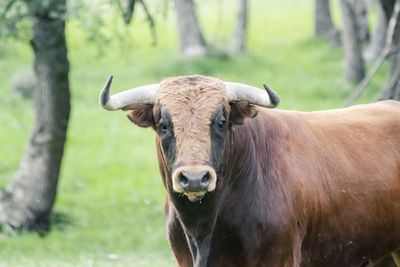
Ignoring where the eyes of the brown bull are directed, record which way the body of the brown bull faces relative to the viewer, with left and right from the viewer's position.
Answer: facing the viewer and to the left of the viewer

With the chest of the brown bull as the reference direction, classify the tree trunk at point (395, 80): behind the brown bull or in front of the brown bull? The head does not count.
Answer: behind

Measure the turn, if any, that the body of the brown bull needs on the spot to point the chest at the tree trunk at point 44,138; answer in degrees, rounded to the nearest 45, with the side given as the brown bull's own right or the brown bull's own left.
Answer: approximately 90° to the brown bull's own right

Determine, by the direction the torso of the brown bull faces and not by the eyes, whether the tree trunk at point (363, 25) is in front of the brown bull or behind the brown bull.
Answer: behind

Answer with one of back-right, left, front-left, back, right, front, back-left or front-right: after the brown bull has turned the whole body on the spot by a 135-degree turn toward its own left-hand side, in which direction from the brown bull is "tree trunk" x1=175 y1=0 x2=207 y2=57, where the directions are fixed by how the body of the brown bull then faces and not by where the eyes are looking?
left

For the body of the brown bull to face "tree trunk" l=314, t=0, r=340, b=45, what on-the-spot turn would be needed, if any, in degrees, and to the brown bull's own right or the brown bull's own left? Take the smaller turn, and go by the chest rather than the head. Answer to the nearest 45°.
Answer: approximately 135° to the brown bull's own right

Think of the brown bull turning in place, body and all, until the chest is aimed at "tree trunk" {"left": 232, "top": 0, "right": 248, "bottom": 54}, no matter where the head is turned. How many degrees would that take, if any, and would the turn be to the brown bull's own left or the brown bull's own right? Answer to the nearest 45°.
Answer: approximately 135° to the brown bull's own right
